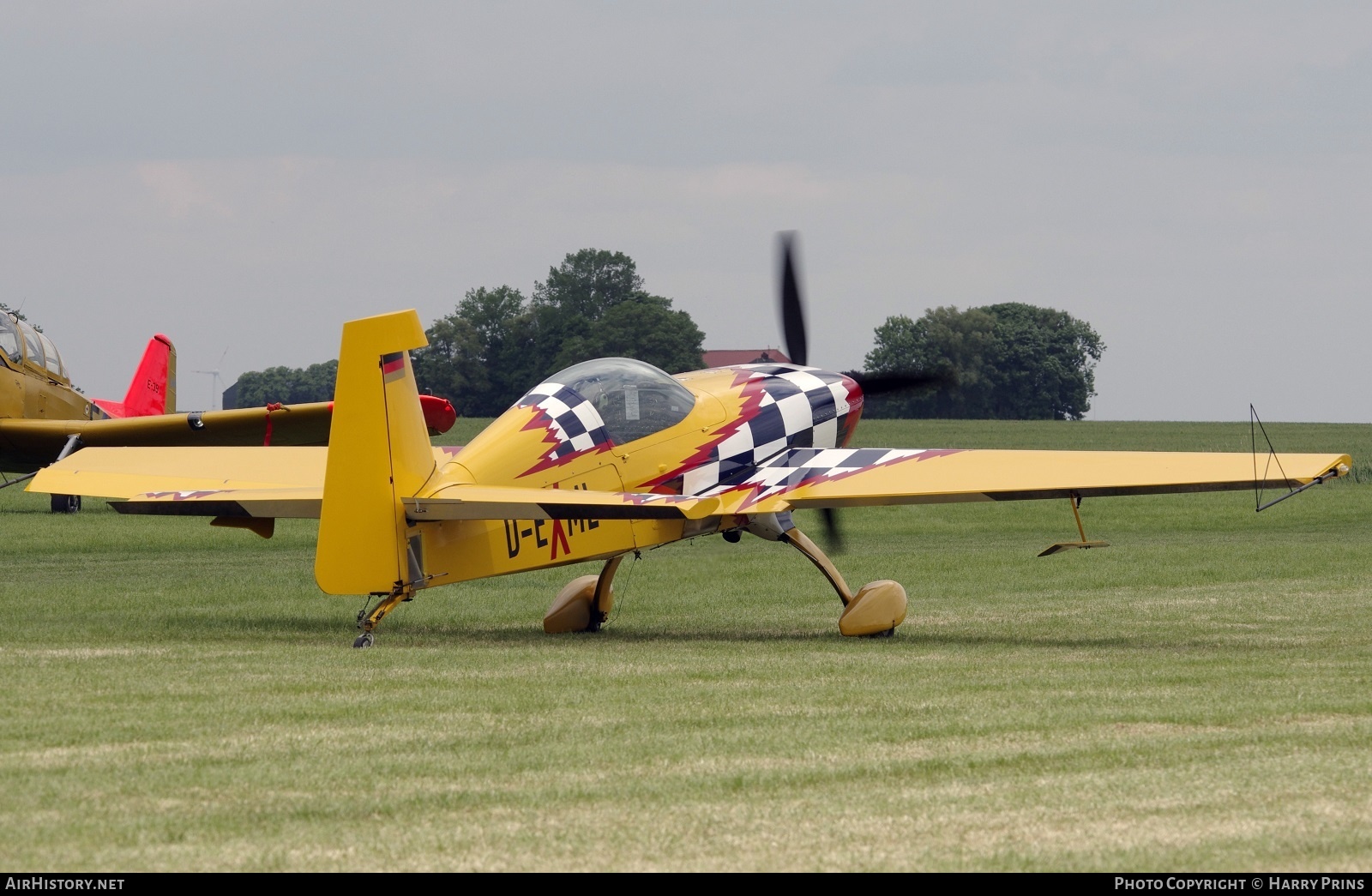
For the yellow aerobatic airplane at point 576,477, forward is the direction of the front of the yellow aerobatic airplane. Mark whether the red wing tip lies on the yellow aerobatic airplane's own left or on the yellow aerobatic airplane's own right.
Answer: on the yellow aerobatic airplane's own left

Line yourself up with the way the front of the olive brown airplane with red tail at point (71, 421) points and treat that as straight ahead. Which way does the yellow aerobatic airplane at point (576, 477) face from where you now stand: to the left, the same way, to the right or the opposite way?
the opposite way

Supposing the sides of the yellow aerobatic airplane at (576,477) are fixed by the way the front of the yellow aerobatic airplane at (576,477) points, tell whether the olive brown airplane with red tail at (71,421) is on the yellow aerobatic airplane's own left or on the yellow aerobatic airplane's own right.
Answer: on the yellow aerobatic airplane's own left

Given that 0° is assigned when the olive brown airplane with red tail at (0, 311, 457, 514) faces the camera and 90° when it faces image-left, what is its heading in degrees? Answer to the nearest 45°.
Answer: approximately 45°

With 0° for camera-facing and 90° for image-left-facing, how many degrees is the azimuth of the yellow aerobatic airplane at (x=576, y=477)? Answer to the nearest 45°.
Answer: approximately 225°
